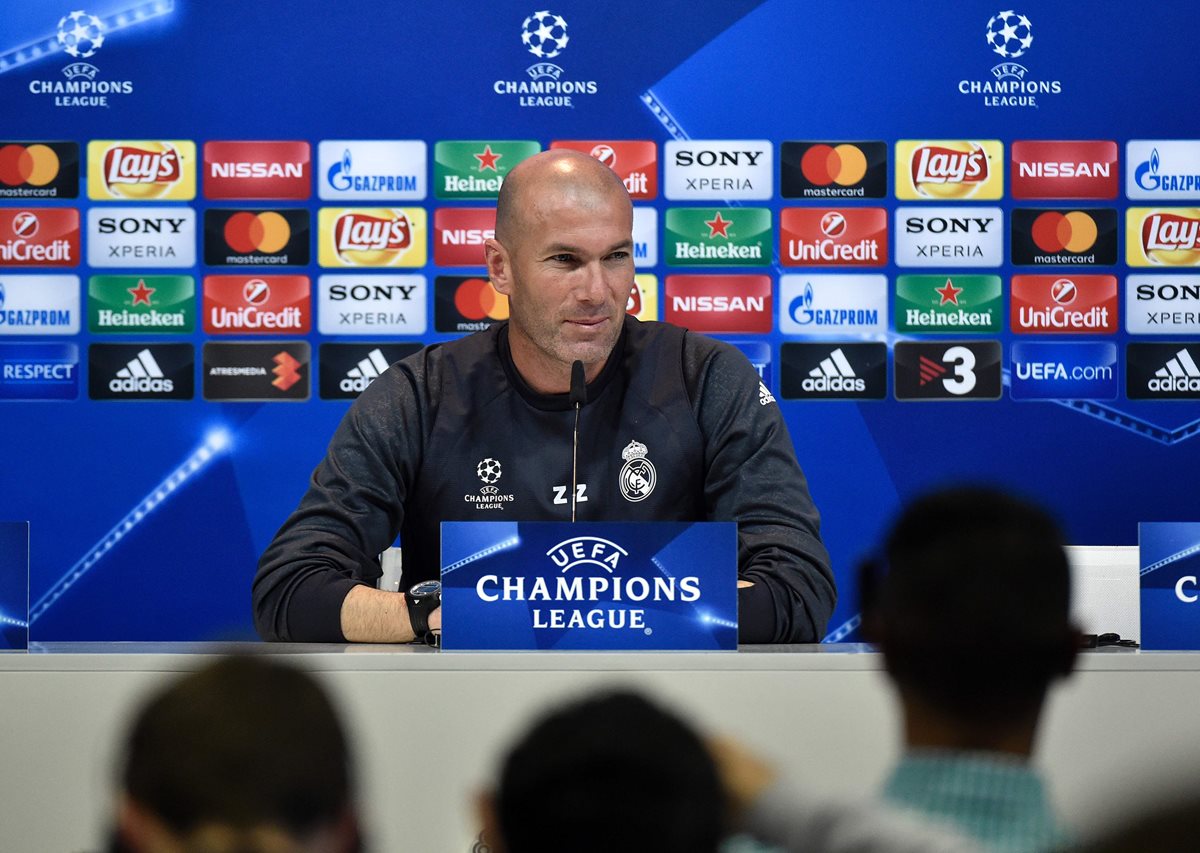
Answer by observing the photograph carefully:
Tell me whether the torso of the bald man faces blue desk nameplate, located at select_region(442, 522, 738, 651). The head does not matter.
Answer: yes

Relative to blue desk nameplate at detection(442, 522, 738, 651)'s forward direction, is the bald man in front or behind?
behind

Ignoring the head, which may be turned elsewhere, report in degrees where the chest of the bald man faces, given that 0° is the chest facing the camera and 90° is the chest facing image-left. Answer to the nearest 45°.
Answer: approximately 0°

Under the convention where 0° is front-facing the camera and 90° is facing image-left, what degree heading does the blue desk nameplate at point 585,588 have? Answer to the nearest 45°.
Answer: approximately 0°

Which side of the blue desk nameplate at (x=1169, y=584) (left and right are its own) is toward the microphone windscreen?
right

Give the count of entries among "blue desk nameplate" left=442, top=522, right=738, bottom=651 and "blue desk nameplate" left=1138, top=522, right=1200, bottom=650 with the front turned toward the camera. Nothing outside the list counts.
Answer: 2

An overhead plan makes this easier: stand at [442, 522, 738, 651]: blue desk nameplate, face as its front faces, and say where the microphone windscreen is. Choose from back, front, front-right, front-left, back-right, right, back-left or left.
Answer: back

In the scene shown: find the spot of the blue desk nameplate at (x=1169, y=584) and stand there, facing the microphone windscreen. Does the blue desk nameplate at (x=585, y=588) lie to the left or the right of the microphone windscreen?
left
